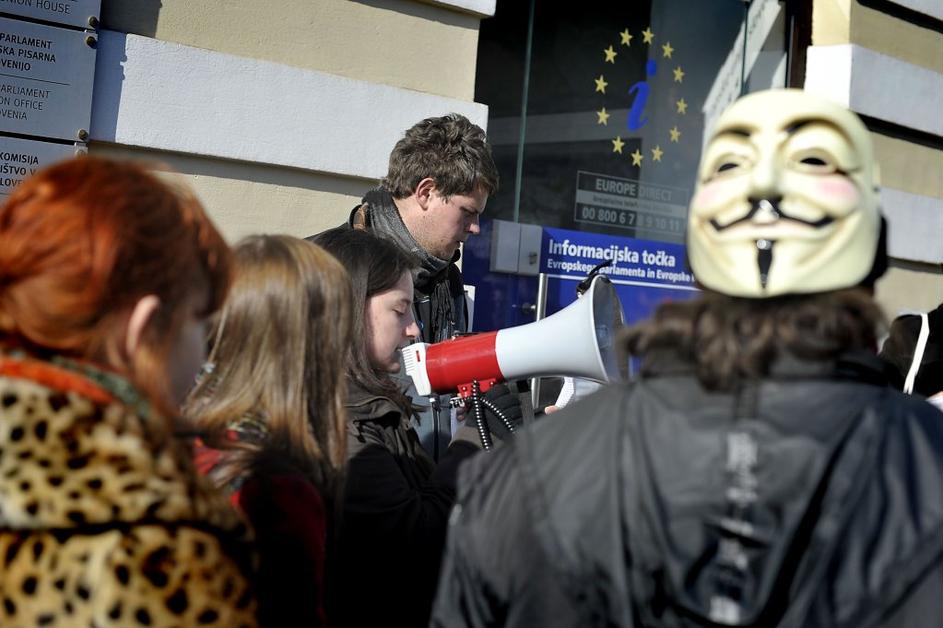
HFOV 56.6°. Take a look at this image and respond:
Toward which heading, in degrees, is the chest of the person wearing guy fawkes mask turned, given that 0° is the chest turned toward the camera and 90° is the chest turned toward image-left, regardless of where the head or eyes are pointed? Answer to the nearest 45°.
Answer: approximately 180°

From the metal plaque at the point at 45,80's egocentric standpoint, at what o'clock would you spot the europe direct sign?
The europe direct sign is roughly at 10 o'clock from the metal plaque.

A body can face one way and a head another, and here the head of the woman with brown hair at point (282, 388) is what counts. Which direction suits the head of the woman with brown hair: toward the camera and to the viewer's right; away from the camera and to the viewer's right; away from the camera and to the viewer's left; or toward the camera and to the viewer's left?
away from the camera and to the viewer's right

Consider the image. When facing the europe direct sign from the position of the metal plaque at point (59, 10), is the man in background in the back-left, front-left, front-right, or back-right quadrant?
front-right

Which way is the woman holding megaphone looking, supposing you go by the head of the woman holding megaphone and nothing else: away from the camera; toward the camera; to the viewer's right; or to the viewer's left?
to the viewer's right

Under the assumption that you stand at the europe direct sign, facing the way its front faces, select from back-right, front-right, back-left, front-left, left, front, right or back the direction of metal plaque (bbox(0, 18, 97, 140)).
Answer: right

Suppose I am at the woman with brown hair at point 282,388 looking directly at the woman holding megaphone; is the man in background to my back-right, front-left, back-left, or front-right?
front-left

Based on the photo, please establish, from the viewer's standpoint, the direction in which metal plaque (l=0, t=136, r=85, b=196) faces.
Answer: facing the viewer and to the right of the viewer

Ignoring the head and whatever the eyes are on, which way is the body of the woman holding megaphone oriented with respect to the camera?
to the viewer's right

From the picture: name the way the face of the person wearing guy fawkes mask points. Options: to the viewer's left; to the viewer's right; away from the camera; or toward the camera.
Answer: away from the camera

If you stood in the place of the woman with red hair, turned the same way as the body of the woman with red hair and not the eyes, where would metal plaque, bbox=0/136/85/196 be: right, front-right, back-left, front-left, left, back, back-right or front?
front-left
